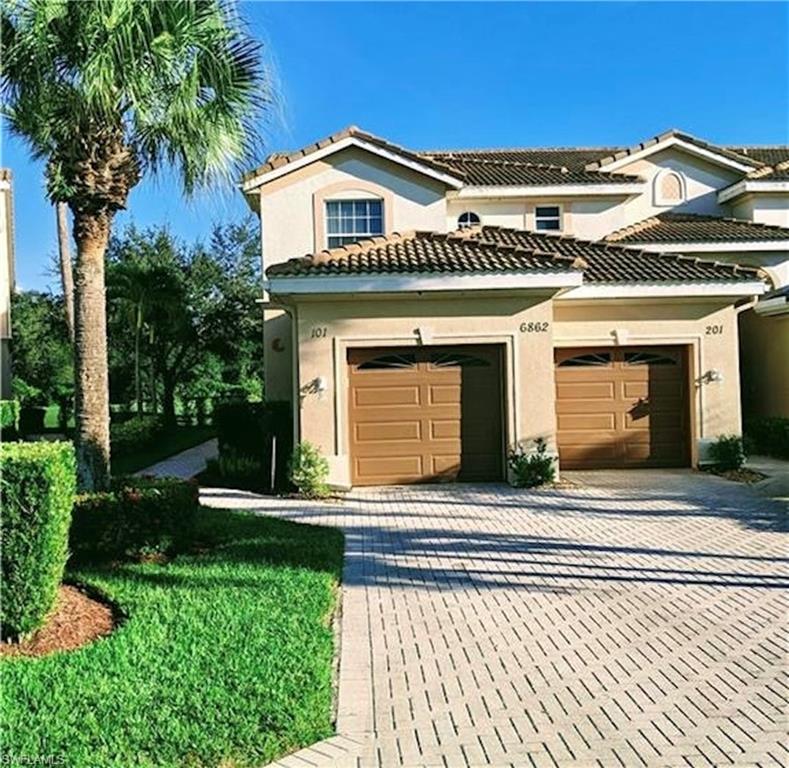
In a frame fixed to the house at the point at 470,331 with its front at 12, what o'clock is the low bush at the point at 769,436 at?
The low bush is roughly at 8 o'clock from the house.

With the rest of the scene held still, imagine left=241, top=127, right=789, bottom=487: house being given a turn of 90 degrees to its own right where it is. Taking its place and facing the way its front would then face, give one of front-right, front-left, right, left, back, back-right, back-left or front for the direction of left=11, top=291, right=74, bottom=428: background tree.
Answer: front-right

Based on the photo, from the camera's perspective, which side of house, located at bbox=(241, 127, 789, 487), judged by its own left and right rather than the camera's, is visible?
front

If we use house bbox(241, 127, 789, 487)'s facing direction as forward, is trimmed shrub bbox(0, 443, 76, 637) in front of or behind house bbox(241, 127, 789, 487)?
in front

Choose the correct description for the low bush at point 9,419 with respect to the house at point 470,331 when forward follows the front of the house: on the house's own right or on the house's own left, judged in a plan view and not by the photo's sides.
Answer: on the house's own right

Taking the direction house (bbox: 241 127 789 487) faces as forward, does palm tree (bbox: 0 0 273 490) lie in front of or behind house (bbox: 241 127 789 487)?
in front

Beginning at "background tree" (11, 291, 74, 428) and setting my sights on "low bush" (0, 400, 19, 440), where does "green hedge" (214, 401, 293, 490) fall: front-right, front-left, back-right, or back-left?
front-left

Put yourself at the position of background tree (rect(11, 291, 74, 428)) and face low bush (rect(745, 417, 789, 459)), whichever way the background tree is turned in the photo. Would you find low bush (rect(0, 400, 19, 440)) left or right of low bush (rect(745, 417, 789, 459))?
right

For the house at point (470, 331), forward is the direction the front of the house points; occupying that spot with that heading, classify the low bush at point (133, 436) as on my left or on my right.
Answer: on my right

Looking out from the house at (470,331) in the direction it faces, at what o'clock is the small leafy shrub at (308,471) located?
The small leafy shrub is roughly at 2 o'clock from the house.
